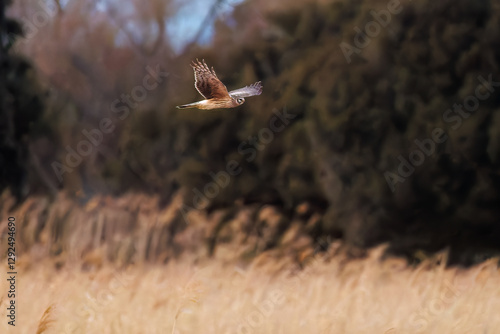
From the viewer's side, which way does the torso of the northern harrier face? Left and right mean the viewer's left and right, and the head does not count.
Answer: facing to the right of the viewer
